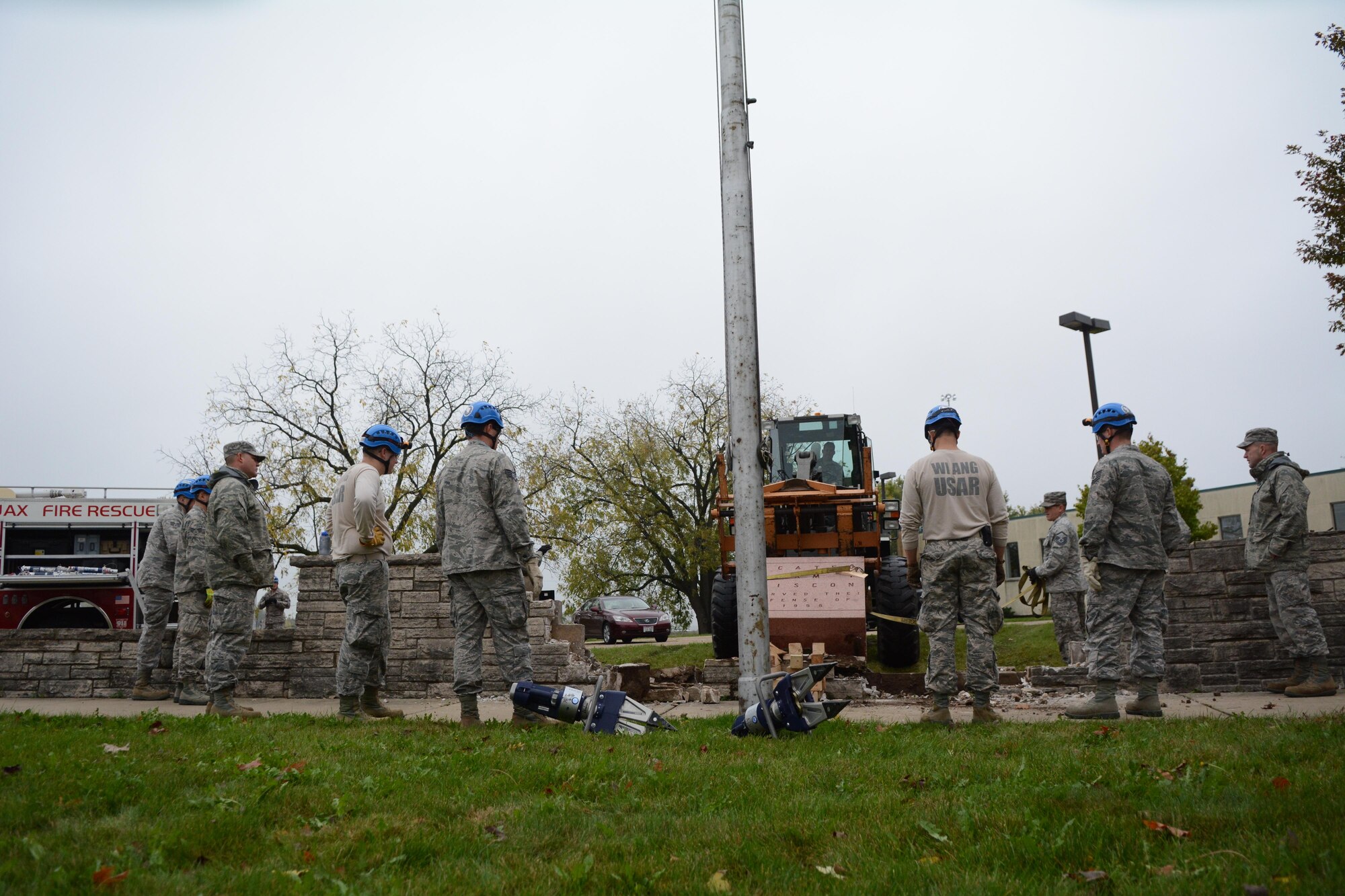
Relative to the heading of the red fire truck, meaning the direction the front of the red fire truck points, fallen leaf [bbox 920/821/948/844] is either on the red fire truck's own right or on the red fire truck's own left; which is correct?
on the red fire truck's own left

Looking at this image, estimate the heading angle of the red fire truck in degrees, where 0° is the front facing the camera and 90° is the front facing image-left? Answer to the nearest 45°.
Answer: approximately 90°

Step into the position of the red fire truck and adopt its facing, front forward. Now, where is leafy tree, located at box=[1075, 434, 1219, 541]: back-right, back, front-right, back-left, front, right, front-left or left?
back

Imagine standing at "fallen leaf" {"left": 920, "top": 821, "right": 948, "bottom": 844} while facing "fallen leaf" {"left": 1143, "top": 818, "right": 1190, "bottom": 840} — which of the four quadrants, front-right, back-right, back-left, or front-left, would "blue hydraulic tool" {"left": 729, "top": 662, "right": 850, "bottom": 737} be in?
back-left

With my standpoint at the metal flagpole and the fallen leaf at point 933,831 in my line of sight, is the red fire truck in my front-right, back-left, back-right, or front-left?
back-right

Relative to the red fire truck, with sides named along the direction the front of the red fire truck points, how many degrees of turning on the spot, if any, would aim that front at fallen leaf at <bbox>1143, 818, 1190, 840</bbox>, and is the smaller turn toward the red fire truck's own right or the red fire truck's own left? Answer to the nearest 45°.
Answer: approximately 90° to the red fire truck's own left
